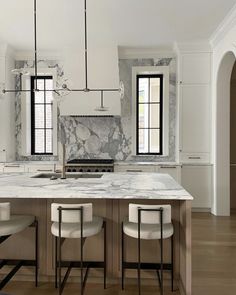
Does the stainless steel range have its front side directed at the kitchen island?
yes

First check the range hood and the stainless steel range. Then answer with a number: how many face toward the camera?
2

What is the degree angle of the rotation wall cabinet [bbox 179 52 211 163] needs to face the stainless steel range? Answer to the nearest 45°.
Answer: approximately 90° to its right

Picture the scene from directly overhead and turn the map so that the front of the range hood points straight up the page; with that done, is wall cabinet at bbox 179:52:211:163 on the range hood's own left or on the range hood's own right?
on the range hood's own left

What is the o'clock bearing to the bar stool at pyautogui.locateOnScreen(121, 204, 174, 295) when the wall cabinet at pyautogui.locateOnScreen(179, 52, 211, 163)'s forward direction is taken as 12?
The bar stool is roughly at 12 o'clock from the wall cabinet.

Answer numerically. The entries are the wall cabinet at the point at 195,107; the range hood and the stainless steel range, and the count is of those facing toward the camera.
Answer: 3

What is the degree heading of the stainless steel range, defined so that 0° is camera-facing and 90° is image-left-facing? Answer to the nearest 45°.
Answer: approximately 0°

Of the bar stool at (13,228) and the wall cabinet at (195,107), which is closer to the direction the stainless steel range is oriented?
the bar stool

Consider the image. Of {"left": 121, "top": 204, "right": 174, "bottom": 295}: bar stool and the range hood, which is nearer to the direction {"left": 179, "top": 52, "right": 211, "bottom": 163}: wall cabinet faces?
the bar stool

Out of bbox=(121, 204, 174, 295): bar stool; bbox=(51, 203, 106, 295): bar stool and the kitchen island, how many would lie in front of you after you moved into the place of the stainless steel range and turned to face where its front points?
3
